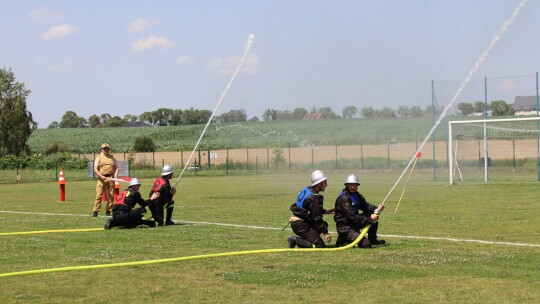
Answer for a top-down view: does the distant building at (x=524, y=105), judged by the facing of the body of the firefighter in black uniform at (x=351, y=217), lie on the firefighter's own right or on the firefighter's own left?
on the firefighter's own left

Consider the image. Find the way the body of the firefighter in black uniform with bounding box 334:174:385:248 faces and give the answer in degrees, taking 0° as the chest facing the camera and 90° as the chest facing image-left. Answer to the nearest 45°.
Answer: approximately 315°

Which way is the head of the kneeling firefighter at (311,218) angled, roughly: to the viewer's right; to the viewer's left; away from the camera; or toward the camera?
to the viewer's right

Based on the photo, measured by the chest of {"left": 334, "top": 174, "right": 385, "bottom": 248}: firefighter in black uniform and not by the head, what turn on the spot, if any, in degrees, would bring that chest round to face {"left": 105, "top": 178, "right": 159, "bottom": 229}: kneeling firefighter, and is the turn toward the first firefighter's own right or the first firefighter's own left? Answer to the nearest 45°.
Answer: approximately 180°

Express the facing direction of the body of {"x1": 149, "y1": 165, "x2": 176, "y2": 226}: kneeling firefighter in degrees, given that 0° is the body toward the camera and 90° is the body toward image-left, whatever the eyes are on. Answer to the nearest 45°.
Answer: approximately 270°

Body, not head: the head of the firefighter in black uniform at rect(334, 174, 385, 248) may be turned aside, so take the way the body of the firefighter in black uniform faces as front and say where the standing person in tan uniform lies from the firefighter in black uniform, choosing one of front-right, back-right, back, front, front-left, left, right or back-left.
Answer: back
